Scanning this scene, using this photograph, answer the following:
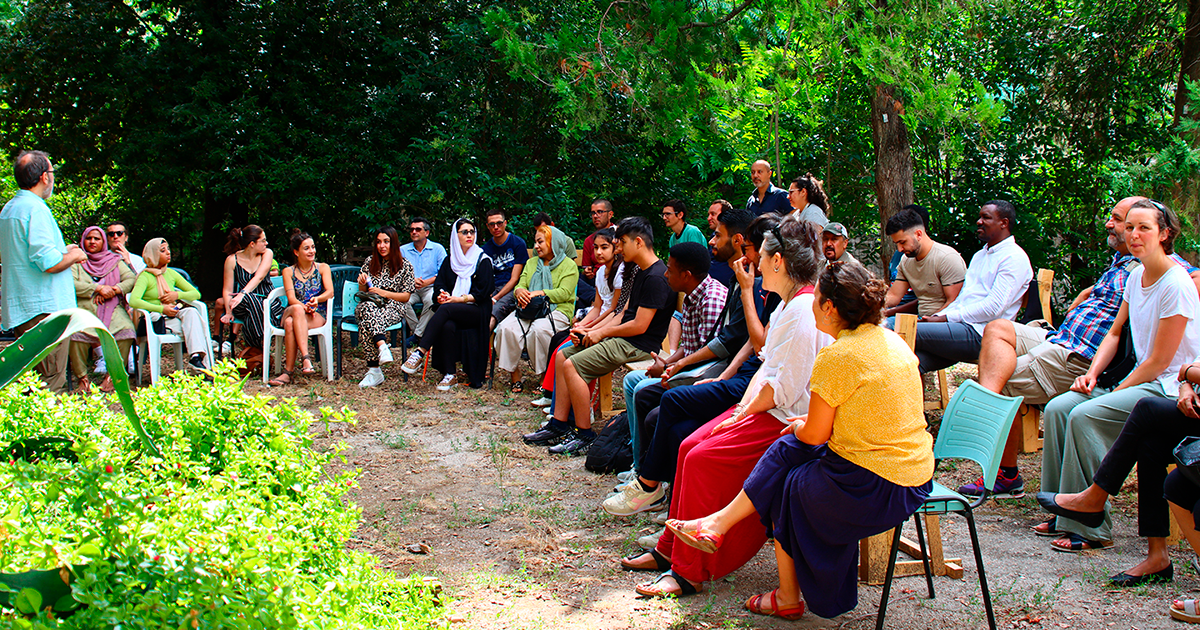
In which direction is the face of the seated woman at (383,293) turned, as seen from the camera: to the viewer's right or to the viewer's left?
to the viewer's left

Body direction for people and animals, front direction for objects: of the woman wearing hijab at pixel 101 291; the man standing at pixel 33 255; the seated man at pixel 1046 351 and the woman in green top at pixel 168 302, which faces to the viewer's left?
the seated man

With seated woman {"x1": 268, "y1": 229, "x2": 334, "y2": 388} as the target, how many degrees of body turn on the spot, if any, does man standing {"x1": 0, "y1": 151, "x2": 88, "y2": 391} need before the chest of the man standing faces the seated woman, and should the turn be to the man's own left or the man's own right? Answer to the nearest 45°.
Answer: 0° — they already face them

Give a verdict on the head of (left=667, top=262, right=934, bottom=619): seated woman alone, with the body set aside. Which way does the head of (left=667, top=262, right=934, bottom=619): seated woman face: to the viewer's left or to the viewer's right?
to the viewer's left

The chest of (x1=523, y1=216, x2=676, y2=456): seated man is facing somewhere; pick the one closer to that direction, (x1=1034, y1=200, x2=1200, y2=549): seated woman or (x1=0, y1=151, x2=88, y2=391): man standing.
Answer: the man standing

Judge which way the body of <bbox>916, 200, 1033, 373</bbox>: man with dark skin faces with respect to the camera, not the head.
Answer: to the viewer's left

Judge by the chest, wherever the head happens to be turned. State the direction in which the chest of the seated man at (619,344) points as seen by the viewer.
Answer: to the viewer's left

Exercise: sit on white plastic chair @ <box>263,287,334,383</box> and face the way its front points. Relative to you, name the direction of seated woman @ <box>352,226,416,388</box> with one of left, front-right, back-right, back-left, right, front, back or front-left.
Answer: left

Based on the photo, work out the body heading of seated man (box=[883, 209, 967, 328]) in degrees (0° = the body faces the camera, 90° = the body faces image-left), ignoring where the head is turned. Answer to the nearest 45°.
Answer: approximately 45°

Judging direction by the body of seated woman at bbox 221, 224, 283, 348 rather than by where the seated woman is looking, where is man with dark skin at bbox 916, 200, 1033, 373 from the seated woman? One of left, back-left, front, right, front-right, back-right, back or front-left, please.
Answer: front-left

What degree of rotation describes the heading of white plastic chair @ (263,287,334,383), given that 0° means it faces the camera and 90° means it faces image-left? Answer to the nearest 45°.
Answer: approximately 0°

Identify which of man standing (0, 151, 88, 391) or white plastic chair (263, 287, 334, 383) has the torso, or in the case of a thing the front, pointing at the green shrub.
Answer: the white plastic chair

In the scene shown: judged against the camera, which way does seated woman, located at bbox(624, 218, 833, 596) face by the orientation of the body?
to the viewer's left

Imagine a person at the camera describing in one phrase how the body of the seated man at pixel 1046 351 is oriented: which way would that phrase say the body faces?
to the viewer's left

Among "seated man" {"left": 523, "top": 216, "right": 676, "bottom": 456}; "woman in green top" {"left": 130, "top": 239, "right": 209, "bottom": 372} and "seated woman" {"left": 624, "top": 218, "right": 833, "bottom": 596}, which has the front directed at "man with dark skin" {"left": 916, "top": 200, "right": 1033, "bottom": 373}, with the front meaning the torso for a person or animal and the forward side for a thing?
the woman in green top

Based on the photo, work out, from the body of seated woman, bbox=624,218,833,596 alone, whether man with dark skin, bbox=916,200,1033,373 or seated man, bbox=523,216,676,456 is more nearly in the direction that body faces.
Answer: the seated man
